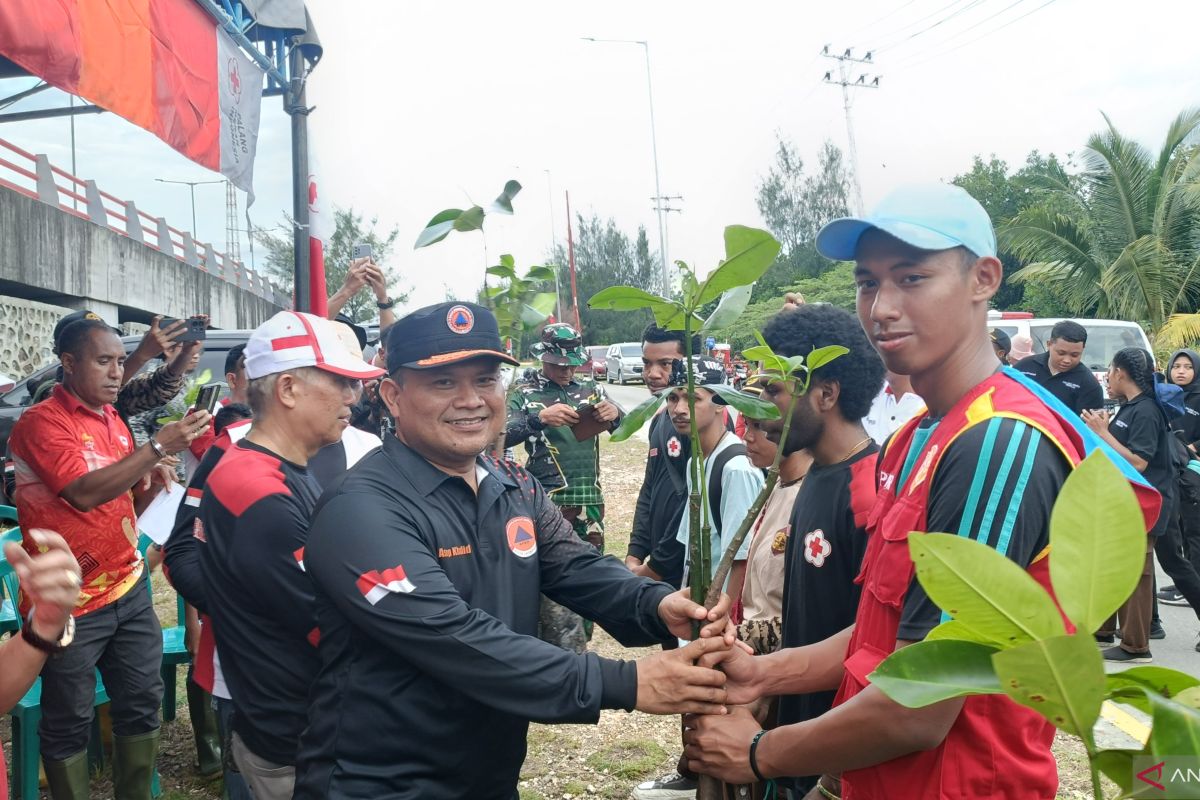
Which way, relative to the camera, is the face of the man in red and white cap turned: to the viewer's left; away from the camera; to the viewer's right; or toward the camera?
to the viewer's right

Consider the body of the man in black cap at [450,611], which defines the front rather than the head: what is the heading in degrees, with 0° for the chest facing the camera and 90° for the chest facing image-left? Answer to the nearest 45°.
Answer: approximately 315°

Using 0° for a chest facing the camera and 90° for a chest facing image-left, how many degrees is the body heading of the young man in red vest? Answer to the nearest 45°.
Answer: approximately 45°

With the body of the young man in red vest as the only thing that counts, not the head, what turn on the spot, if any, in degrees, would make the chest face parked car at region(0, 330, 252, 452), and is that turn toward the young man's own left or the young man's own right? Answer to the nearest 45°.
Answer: approximately 90° to the young man's own right

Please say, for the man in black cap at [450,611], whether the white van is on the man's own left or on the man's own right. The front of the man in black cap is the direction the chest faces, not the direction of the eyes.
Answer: on the man's own left

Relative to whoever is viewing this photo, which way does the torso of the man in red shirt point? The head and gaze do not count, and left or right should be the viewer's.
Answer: facing the viewer and to the right of the viewer

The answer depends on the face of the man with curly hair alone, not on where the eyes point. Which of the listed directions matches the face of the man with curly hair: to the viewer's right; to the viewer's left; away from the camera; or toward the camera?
to the viewer's left

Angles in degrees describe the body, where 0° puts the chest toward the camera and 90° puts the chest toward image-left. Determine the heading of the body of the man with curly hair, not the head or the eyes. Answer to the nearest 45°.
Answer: approximately 45°

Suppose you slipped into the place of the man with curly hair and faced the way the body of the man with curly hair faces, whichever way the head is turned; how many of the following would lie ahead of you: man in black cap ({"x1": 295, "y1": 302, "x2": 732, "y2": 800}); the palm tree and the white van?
1

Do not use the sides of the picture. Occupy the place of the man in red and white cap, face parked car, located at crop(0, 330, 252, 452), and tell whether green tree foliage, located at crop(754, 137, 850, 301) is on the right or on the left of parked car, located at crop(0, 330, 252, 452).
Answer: right

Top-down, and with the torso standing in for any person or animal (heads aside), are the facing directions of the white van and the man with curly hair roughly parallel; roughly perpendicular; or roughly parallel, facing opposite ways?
roughly perpendicular

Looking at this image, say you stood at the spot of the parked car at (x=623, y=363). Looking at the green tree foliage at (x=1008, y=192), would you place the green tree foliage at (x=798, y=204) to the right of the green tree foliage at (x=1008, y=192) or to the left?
left

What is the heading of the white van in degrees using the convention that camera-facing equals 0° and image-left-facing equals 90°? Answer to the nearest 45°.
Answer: approximately 315°

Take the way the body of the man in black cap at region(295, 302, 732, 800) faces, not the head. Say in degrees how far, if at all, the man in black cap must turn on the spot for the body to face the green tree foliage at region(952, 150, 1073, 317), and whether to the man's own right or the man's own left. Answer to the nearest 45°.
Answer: approximately 90° to the man's own left

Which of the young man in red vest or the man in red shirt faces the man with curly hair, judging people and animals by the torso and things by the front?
the man in red shirt
